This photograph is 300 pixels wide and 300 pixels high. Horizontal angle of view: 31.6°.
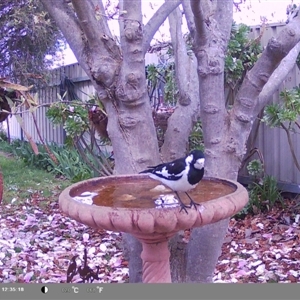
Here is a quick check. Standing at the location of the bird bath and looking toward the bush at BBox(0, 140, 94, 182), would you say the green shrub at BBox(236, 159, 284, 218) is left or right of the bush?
right

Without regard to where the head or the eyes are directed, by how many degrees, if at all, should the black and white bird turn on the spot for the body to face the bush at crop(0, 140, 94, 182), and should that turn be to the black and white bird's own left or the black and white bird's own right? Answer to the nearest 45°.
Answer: approximately 135° to the black and white bird's own left

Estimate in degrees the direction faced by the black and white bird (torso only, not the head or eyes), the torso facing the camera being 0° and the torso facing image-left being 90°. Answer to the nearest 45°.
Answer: approximately 315°

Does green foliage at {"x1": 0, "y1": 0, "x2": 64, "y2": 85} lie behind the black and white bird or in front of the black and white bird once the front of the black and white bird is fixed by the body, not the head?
behind
